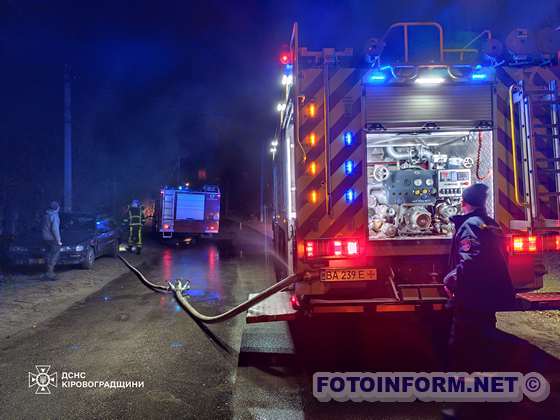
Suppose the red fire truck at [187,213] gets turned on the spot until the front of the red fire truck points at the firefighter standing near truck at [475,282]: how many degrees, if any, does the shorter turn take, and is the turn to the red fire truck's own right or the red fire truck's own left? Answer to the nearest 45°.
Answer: approximately 180°

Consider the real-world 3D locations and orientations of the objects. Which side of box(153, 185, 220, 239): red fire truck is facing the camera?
back

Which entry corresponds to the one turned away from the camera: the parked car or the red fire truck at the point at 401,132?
the red fire truck

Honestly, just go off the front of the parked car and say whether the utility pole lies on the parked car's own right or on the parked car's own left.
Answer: on the parked car's own right

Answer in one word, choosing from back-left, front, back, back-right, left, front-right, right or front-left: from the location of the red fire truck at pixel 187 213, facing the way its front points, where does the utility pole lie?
back-left

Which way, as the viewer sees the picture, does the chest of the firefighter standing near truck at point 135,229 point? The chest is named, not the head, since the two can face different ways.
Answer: away from the camera

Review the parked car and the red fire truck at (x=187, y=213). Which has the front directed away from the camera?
the red fire truck

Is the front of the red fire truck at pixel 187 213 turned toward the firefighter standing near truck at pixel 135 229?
no

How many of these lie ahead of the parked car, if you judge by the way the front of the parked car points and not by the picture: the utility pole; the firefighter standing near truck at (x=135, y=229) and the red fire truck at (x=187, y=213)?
0

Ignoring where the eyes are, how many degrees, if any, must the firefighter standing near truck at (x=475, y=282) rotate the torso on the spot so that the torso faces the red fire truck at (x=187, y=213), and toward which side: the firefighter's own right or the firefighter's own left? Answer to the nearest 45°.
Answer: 0° — they already face it

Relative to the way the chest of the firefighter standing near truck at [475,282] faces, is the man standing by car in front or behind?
in front

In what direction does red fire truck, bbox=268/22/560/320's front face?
away from the camera
